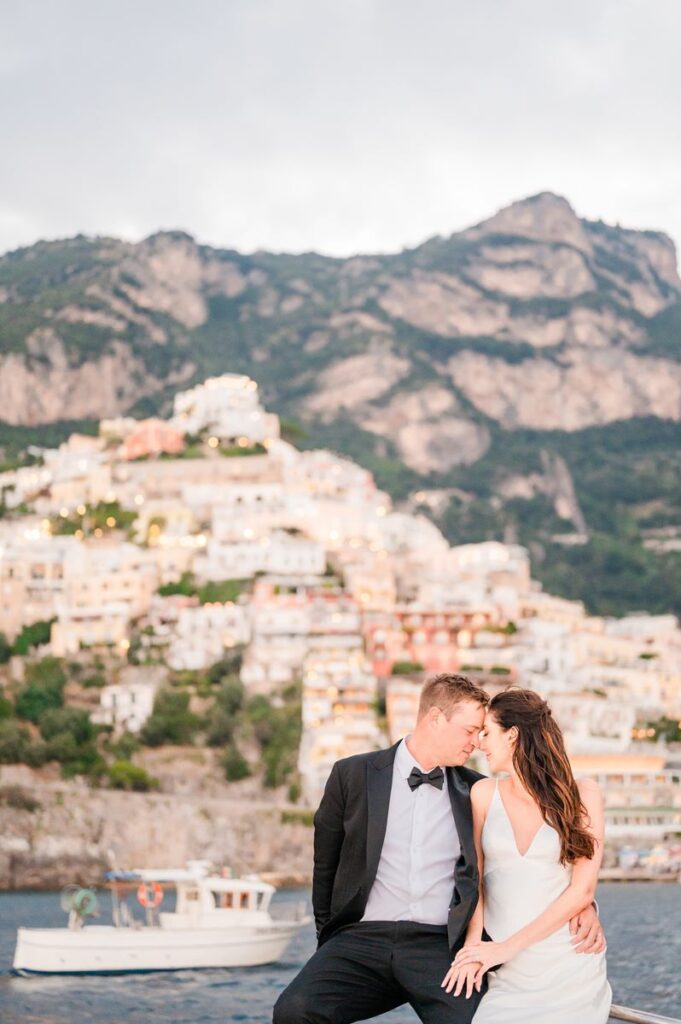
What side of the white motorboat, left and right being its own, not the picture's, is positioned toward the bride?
right

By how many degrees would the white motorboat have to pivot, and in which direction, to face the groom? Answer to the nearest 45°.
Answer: approximately 90° to its right

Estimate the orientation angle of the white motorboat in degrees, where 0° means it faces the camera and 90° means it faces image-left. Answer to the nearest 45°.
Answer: approximately 270°
